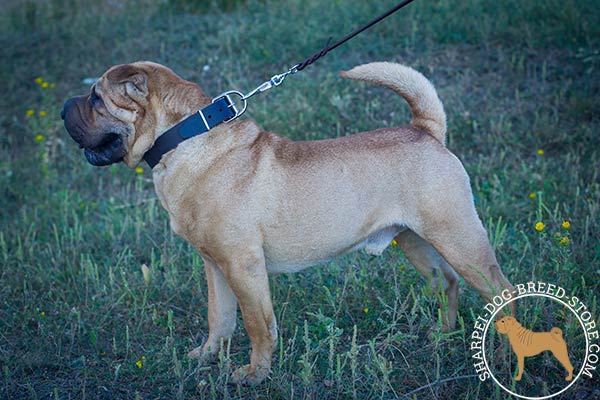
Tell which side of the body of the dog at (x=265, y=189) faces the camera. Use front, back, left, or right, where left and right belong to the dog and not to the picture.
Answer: left
